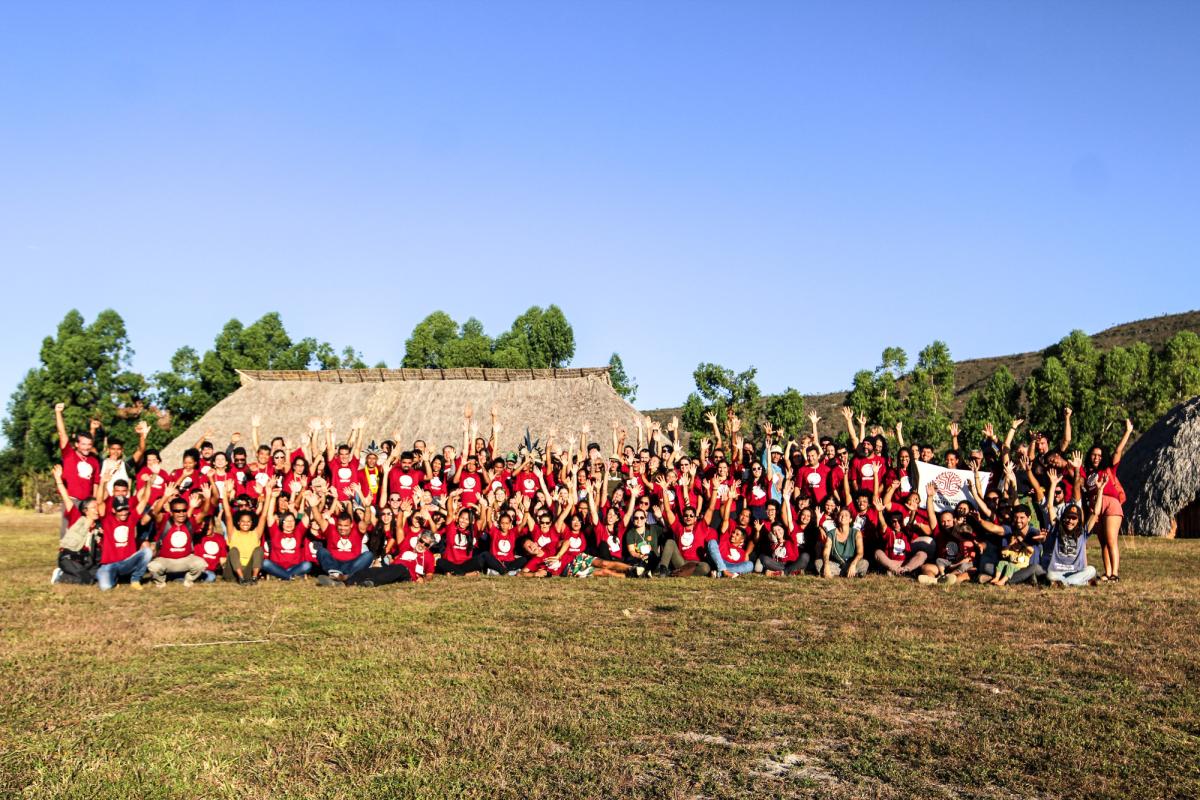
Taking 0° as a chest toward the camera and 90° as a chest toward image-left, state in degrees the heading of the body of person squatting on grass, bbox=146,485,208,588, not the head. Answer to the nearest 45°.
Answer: approximately 0°

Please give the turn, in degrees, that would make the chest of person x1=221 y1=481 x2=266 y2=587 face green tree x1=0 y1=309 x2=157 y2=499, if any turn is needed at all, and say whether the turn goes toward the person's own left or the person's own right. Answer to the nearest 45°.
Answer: approximately 180°

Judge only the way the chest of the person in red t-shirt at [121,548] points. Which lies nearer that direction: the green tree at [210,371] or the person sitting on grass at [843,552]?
the person sitting on grass

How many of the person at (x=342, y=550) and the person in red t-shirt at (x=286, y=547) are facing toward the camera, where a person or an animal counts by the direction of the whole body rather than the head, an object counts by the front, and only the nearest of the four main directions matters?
2

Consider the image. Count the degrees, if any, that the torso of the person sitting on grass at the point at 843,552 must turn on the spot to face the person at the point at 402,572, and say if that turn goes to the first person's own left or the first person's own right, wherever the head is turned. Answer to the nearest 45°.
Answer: approximately 90° to the first person's own right
